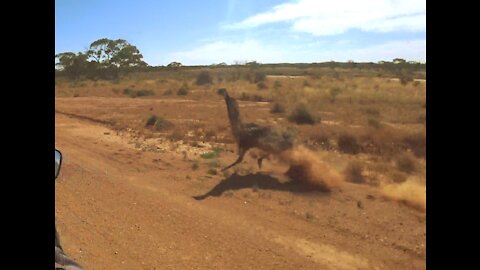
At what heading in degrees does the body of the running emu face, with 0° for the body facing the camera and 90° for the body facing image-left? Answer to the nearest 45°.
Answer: approximately 90°

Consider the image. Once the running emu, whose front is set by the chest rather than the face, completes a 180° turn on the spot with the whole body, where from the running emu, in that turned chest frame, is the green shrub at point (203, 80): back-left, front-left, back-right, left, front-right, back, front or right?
left

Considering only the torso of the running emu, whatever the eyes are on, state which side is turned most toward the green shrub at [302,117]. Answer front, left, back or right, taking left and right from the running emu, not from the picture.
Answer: right
